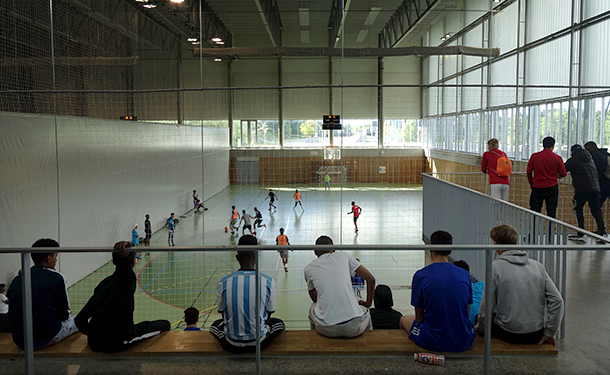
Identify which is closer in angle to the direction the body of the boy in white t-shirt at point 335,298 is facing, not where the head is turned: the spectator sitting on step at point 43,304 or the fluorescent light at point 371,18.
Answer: the fluorescent light

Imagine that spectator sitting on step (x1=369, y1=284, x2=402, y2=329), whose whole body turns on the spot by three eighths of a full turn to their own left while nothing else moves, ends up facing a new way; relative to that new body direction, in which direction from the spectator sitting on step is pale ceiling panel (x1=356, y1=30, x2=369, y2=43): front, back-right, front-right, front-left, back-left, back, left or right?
back-right

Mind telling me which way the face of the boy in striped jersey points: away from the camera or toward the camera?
away from the camera

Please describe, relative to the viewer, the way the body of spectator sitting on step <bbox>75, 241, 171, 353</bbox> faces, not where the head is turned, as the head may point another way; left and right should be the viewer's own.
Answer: facing away from the viewer and to the right of the viewer

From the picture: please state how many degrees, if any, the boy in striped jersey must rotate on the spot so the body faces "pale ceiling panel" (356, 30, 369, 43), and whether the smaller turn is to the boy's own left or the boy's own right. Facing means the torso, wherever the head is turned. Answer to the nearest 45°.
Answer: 0° — they already face it

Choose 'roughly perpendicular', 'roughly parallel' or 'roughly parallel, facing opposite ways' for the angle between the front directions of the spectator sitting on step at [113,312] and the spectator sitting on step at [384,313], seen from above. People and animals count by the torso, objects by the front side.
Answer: roughly parallel

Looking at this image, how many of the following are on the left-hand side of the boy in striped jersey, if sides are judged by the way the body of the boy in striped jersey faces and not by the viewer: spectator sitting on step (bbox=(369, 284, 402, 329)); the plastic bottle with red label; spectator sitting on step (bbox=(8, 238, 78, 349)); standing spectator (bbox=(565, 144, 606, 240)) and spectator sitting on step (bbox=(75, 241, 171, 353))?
2

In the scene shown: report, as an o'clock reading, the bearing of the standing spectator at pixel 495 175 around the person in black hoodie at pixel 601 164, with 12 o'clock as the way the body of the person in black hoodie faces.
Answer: The standing spectator is roughly at 11 o'clock from the person in black hoodie.

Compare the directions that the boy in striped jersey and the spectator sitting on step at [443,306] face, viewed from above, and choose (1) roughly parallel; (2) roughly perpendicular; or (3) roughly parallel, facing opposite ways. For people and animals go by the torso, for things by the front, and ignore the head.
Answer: roughly parallel

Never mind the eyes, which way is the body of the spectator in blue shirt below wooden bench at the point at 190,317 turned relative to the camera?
away from the camera

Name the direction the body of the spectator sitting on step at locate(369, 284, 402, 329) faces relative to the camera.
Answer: away from the camera

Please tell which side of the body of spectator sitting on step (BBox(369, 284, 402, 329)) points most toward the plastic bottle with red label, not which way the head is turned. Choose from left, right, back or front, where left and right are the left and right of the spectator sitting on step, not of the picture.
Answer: back

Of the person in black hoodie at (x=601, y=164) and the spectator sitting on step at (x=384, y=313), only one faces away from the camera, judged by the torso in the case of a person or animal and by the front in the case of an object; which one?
the spectator sitting on step

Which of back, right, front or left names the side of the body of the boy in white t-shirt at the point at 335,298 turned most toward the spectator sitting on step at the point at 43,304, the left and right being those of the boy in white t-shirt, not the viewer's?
left

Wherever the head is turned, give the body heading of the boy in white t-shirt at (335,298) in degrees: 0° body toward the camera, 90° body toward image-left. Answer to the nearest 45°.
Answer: approximately 180°

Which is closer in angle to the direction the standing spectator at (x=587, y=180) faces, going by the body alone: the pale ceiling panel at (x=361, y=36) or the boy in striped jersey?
the pale ceiling panel
